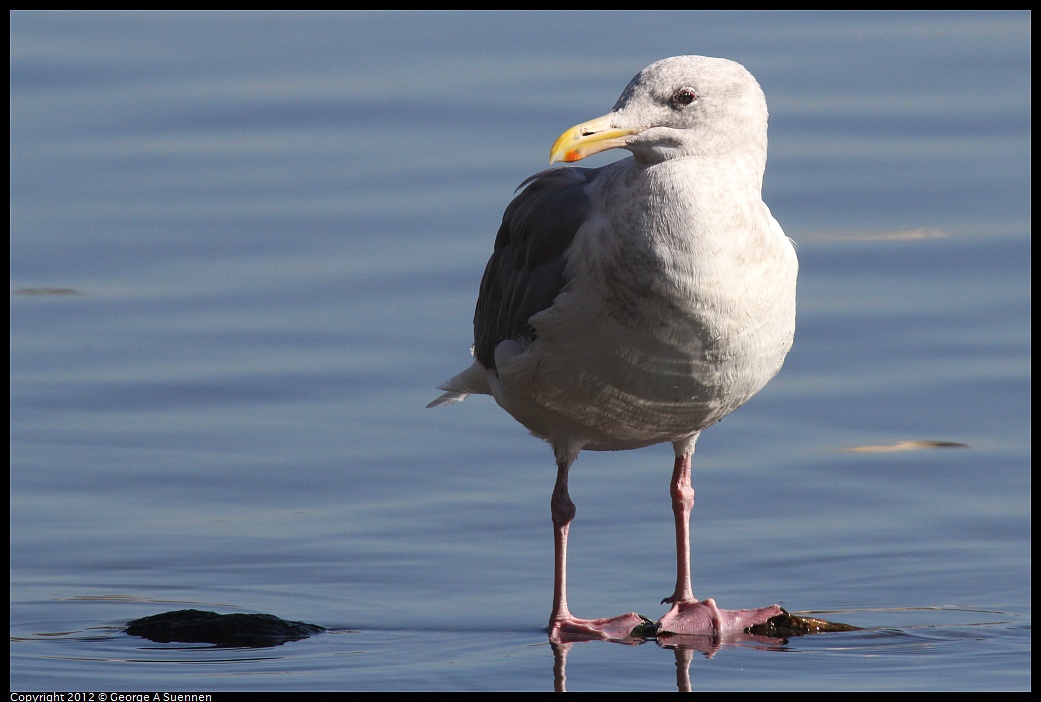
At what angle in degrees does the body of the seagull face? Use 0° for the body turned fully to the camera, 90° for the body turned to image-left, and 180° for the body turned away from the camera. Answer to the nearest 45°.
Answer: approximately 315°

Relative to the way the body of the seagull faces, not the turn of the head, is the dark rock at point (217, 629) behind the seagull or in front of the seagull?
behind
